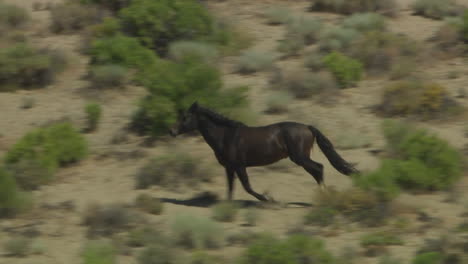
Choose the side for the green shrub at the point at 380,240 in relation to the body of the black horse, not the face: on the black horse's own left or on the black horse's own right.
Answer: on the black horse's own left

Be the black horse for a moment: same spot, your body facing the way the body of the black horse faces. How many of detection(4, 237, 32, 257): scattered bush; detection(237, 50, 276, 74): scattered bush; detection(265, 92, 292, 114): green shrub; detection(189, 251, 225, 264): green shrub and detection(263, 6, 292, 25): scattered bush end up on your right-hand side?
3

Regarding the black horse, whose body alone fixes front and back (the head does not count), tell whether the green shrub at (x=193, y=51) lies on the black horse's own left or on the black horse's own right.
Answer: on the black horse's own right

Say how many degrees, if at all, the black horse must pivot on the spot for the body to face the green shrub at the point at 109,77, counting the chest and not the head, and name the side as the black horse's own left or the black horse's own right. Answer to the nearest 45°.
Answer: approximately 45° to the black horse's own right

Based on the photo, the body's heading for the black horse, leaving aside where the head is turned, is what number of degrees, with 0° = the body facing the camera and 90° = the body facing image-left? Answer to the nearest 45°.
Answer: approximately 90°

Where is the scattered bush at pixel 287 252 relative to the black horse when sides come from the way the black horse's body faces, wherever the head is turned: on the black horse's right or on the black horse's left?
on the black horse's left

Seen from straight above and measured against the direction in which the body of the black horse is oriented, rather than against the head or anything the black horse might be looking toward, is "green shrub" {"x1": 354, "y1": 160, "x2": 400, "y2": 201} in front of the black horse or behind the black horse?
behind

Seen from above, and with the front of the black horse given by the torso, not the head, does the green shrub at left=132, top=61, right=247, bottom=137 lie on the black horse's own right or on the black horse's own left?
on the black horse's own right

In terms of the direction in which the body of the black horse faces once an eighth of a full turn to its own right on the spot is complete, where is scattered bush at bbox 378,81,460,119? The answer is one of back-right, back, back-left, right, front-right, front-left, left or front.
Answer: right

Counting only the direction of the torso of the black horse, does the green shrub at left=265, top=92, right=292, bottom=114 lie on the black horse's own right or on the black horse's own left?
on the black horse's own right

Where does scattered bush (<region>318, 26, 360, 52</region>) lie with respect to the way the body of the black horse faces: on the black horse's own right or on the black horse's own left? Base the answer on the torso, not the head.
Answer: on the black horse's own right

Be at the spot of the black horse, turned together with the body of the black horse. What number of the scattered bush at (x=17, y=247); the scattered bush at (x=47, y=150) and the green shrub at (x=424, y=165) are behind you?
1

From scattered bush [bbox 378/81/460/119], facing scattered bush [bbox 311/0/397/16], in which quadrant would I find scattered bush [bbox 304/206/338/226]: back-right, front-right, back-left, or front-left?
back-left

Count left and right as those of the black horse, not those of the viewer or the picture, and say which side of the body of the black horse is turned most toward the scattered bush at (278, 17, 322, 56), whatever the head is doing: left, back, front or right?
right

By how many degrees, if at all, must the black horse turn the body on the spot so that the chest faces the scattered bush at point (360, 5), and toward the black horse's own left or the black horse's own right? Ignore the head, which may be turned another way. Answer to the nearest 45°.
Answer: approximately 90° to the black horse's own right

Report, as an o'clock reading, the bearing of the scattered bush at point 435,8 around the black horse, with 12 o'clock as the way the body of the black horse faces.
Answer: The scattered bush is roughly at 4 o'clock from the black horse.

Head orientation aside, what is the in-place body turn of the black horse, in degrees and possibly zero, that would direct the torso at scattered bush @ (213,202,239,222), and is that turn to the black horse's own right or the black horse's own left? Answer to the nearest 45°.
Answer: approximately 45° to the black horse's own left

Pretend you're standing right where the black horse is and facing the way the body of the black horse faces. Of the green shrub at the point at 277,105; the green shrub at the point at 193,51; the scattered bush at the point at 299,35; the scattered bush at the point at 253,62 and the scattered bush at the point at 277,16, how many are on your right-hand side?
5

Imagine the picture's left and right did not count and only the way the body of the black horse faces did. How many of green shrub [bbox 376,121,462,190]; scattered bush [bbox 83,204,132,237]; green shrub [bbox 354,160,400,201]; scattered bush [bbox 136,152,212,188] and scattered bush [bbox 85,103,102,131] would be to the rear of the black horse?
2
